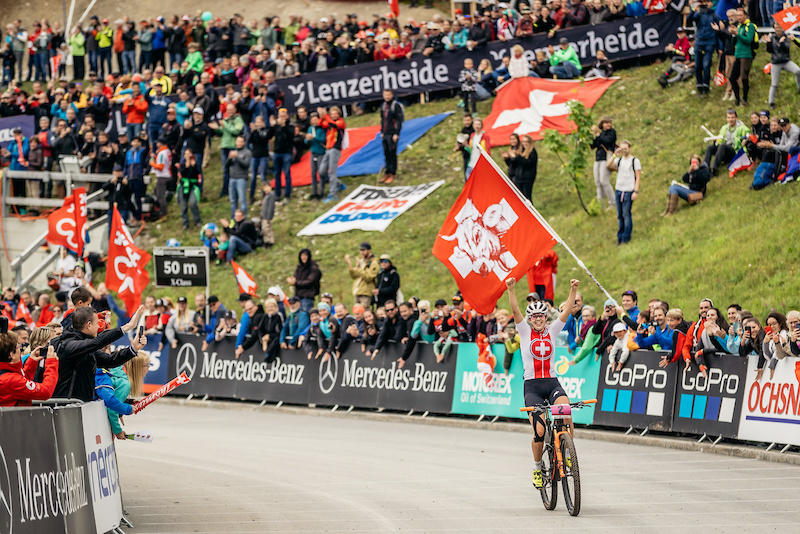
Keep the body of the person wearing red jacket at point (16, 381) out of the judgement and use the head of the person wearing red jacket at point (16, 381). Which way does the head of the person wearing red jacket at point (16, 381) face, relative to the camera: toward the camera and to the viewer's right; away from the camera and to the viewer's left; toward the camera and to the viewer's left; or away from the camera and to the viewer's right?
away from the camera and to the viewer's right

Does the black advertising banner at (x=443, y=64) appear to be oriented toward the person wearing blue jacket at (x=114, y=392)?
yes

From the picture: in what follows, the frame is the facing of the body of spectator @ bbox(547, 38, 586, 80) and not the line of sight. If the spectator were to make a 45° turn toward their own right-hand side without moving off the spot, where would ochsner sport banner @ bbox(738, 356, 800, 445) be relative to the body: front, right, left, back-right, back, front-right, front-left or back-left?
left

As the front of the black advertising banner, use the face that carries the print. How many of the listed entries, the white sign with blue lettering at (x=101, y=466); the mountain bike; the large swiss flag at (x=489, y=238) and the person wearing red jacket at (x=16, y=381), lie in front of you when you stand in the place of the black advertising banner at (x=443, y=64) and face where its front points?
4

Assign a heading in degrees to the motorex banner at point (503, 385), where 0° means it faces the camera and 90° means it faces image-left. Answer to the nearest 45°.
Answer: approximately 0°

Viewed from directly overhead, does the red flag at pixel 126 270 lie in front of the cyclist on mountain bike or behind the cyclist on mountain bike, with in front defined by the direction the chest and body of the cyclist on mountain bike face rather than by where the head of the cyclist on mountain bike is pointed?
behind

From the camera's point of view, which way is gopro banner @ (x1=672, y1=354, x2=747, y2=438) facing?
toward the camera

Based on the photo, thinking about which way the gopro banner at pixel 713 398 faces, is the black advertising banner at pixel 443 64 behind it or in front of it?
behind

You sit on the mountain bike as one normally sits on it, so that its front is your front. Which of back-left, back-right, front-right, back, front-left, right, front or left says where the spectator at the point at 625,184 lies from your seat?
back

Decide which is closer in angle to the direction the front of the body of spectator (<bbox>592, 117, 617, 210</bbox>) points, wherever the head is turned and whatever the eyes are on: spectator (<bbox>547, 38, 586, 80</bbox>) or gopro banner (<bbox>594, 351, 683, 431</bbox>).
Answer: the gopro banner

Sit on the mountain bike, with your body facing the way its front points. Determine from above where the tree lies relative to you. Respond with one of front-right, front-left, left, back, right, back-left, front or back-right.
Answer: back

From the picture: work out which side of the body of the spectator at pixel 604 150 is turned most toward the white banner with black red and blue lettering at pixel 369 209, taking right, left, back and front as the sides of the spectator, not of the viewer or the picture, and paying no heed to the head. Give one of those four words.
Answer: right

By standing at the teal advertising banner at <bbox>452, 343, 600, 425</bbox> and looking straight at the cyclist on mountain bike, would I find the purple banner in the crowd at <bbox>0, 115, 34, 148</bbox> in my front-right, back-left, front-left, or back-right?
back-right

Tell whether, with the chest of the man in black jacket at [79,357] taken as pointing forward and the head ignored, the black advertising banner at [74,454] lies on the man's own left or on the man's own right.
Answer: on the man's own right
